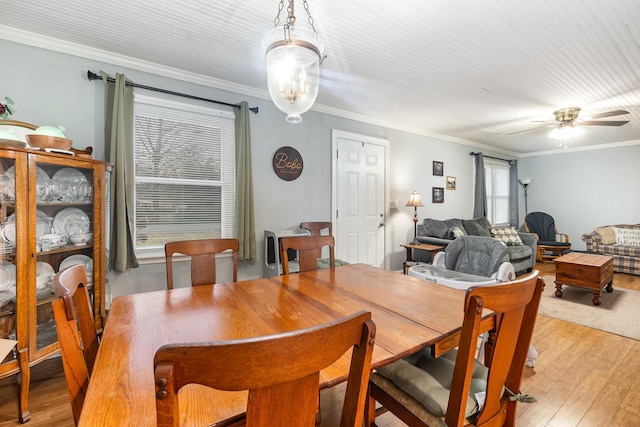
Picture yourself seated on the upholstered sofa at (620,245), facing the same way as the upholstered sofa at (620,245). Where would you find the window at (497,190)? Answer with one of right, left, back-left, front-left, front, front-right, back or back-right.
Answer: front-right

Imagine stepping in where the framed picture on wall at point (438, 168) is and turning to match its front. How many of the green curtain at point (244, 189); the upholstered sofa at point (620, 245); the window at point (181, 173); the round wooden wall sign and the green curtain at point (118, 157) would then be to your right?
4

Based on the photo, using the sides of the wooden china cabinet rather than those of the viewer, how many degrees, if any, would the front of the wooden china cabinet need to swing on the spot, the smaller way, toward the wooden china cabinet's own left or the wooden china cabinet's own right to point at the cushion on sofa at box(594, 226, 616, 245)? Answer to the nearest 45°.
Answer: approximately 45° to the wooden china cabinet's own left

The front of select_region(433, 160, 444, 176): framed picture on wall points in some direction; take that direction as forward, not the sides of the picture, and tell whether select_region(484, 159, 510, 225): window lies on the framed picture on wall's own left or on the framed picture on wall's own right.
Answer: on the framed picture on wall's own left

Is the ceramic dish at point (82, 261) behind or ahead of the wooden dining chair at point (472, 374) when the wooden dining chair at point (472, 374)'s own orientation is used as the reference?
ahead

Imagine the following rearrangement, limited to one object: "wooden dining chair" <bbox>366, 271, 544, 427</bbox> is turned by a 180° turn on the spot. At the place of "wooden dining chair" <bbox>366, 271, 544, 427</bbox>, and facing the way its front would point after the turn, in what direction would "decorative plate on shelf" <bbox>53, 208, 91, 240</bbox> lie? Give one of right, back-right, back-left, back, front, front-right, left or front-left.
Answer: back-right

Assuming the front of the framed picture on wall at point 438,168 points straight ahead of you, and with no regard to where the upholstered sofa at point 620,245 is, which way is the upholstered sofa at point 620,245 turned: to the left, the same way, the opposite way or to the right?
to the right

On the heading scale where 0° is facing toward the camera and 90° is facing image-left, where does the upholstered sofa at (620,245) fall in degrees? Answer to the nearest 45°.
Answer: approximately 45°

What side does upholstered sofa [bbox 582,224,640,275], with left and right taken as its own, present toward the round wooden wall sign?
front

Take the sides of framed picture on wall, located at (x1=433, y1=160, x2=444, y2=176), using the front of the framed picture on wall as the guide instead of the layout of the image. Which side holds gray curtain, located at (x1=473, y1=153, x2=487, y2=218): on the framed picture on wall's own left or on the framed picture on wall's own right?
on the framed picture on wall's own left

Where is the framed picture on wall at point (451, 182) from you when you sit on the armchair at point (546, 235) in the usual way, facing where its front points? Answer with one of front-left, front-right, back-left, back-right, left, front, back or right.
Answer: right

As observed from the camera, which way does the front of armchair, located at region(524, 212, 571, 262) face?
facing the viewer and to the right of the viewer

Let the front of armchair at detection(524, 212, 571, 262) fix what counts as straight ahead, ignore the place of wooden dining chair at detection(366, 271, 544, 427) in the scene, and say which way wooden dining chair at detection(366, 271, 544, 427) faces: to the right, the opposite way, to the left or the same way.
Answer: the opposite way

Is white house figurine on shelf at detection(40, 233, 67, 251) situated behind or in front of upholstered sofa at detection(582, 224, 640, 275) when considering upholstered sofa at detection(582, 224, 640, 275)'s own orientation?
in front
